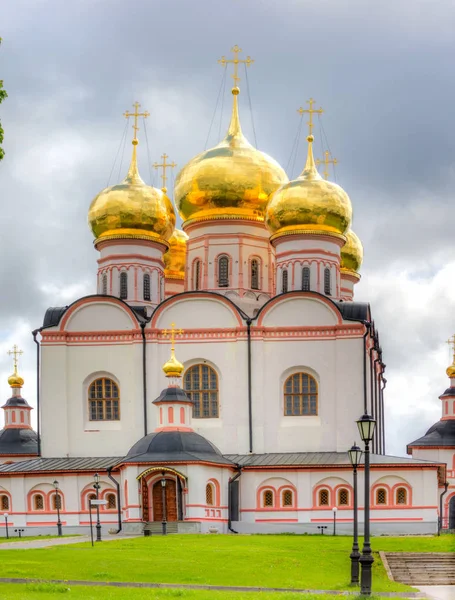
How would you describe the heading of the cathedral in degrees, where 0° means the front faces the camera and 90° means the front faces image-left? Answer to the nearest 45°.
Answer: approximately 0°
